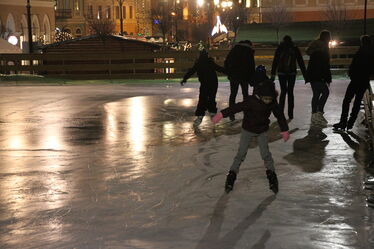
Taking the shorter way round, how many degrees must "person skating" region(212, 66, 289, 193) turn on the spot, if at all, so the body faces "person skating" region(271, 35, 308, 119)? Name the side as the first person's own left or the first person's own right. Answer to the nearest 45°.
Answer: approximately 180°

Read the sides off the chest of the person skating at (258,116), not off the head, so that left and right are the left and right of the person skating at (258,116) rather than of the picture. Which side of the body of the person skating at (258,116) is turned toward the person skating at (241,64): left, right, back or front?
back

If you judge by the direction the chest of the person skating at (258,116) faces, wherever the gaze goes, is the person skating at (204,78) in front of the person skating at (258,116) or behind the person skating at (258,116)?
behind

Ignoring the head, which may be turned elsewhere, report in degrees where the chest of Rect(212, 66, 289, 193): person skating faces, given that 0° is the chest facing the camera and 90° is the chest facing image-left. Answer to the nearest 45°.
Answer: approximately 0°

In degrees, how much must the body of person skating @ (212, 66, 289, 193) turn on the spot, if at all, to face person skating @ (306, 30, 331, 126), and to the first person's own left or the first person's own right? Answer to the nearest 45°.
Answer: approximately 180°

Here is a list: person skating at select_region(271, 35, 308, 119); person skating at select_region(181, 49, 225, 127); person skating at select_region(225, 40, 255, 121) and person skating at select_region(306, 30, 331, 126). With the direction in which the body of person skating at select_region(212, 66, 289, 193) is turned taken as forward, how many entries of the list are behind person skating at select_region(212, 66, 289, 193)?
4
